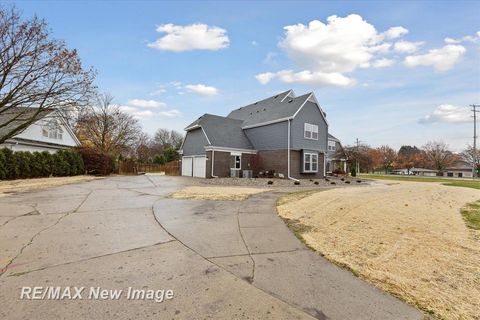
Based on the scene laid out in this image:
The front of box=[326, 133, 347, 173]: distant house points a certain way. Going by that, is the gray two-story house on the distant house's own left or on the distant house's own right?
on the distant house's own right

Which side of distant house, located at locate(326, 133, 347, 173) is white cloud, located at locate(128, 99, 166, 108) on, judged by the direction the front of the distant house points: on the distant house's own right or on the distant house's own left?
on the distant house's own right

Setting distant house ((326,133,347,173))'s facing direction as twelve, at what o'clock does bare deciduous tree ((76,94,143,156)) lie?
The bare deciduous tree is roughly at 4 o'clock from the distant house.

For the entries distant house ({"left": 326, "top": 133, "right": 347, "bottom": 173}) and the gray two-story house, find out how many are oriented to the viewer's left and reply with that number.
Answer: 0
